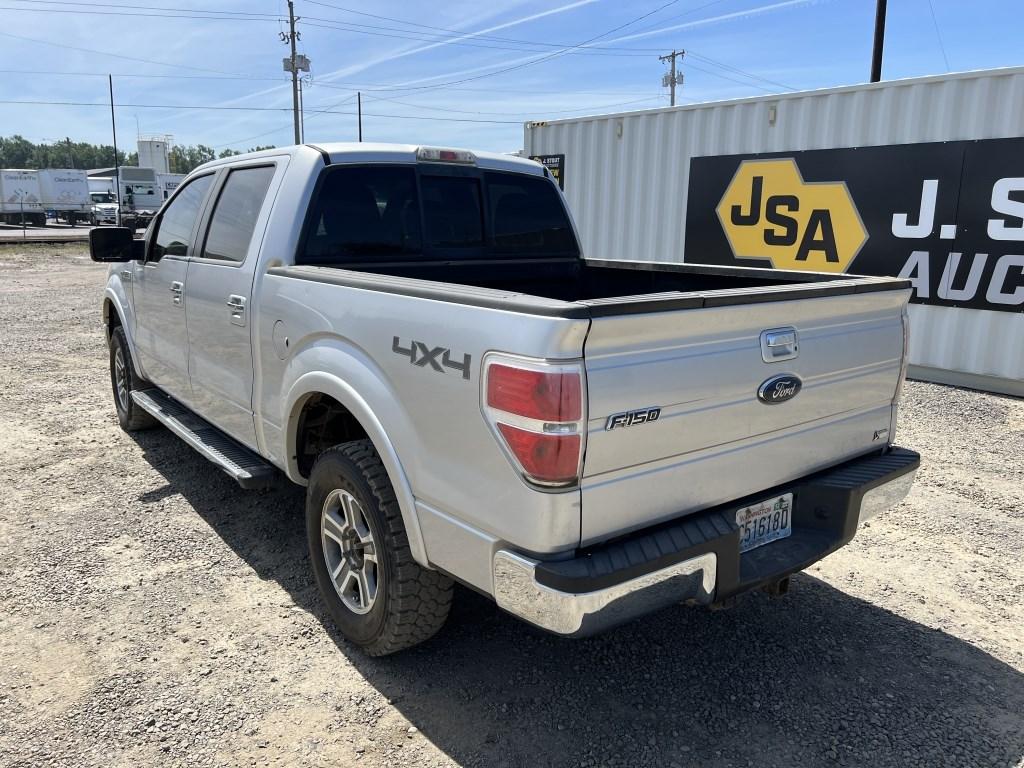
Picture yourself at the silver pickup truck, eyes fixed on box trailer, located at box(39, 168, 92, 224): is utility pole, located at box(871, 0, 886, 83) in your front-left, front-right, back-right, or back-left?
front-right

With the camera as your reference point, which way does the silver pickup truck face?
facing away from the viewer and to the left of the viewer

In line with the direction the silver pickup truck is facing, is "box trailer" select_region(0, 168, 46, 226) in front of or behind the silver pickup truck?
in front

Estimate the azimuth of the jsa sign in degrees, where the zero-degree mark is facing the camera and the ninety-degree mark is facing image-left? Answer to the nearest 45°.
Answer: approximately 45°

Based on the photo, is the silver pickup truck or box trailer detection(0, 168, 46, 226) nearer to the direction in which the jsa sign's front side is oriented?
the silver pickup truck

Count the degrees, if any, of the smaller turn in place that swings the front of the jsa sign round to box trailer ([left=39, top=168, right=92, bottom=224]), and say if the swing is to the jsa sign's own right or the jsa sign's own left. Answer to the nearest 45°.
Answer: approximately 90° to the jsa sign's own right

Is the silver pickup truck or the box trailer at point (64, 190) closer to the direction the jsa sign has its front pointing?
the silver pickup truck

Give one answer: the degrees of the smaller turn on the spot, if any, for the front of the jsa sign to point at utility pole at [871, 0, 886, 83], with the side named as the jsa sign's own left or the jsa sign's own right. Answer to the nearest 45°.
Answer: approximately 135° to the jsa sign's own right

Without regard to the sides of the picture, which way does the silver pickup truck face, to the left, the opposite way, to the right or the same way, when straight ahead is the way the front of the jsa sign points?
to the right

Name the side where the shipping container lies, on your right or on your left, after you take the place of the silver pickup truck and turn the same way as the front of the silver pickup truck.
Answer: on your right

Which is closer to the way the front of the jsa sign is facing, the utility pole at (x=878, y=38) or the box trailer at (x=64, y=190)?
the box trailer

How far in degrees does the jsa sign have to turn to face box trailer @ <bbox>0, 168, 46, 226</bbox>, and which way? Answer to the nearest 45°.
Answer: approximately 90° to its right

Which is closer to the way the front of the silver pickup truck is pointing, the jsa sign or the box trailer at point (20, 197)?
the box trailer

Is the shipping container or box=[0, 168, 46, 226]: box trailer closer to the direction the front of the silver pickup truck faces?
the box trailer

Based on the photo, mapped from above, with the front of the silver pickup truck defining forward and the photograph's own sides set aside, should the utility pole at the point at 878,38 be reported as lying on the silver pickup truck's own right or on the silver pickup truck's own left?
on the silver pickup truck's own right

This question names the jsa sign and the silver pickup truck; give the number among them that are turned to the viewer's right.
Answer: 0
